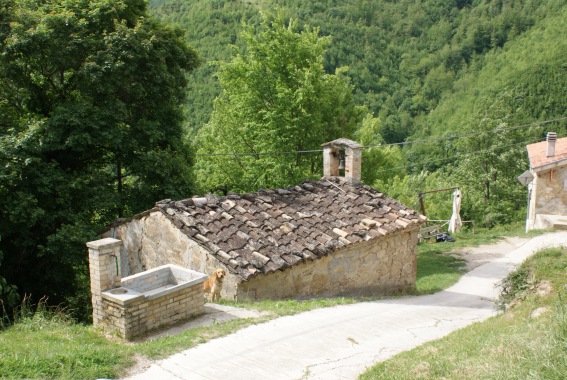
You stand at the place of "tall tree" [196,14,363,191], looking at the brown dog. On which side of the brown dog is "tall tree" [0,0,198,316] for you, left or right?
right
